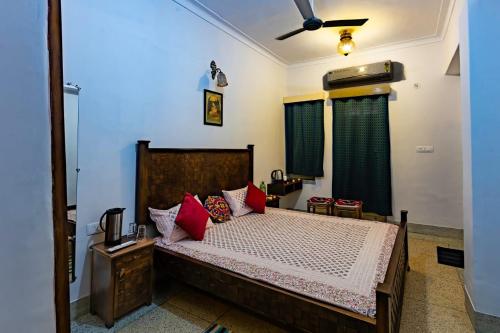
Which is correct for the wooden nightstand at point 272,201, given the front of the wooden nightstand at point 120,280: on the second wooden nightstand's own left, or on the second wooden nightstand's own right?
on the second wooden nightstand's own left

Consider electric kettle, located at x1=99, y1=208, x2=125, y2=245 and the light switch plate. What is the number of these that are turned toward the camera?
1

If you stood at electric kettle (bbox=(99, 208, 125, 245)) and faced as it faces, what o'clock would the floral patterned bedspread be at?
The floral patterned bedspread is roughly at 1 o'clock from the electric kettle.

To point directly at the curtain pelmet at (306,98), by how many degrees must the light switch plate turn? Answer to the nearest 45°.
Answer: approximately 90° to its right

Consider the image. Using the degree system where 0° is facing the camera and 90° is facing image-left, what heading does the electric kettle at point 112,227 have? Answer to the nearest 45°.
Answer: approximately 270°

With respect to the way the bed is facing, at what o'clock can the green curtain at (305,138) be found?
The green curtain is roughly at 8 o'clock from the bed.

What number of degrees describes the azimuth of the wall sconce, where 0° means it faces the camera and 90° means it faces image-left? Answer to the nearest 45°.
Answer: approximately 315°
